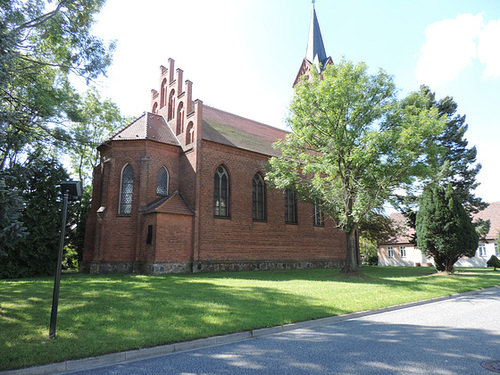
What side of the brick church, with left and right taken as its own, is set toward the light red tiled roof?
front

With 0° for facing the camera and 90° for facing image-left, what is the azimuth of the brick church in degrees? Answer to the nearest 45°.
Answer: approximately 225°

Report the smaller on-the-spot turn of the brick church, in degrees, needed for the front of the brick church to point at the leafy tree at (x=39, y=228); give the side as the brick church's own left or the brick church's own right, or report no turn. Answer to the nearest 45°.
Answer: approximately 180°

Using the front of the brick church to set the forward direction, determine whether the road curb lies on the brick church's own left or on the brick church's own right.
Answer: on the brick church's own right

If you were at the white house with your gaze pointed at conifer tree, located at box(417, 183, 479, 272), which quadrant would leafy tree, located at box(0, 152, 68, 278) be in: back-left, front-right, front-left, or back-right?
front-right

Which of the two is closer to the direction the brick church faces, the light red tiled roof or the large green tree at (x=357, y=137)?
the light red tiled roof

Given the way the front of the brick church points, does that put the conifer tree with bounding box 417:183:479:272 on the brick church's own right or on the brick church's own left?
on the brick church's own right

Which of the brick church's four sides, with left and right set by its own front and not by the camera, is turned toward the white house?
front

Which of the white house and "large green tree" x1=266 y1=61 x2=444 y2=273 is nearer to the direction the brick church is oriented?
the white house
